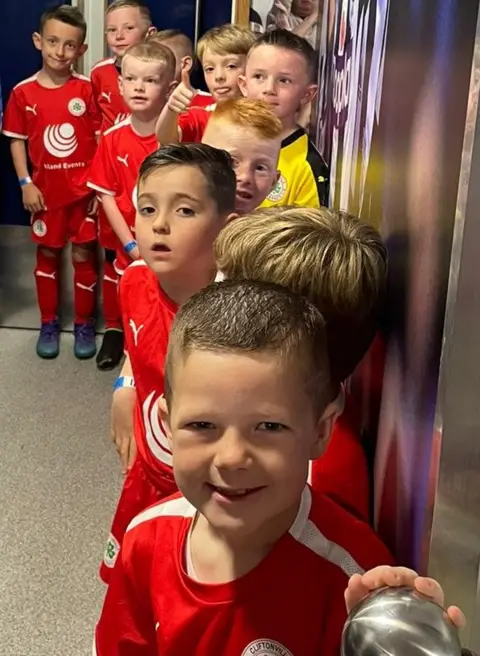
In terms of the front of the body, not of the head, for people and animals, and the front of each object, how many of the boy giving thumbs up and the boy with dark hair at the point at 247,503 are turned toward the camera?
2

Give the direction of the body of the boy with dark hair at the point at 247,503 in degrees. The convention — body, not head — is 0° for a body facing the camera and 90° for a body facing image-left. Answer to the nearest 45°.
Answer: approximately 0°

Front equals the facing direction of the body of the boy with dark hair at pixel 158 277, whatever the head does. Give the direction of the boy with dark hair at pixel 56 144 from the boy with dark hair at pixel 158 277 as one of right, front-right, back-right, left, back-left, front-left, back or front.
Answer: back-right

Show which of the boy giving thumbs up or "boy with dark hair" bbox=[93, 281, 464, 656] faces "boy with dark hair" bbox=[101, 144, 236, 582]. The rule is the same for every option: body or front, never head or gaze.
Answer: the boy giving thumbs up

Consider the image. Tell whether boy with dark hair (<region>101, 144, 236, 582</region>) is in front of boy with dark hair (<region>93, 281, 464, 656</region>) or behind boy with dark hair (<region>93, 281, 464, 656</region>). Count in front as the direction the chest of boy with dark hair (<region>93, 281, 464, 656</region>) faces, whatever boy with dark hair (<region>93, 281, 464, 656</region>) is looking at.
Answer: behind

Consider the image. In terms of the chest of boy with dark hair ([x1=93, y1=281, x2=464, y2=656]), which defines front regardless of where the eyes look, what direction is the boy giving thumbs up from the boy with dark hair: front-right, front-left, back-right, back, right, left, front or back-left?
back

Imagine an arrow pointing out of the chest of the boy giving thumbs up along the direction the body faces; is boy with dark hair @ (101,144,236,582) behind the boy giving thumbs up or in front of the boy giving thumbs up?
in front

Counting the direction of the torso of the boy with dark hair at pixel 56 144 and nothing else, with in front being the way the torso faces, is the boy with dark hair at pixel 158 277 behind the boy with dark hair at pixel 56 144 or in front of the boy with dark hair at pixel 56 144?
in front

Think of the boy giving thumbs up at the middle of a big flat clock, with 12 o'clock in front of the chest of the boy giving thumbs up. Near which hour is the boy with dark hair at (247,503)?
The boy with dark hair is roughly at 12 o'clock from the boy giving thumbs up.

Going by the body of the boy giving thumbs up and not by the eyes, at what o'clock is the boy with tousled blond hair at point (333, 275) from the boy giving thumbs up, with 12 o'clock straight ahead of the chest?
The boy with tousled blond hair is roughly at 12 o'clock from the boy giving thumbs up.
